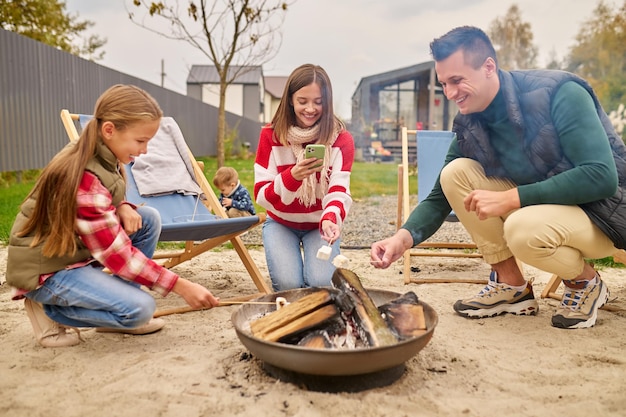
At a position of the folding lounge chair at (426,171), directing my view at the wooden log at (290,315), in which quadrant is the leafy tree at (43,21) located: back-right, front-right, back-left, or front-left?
back-right

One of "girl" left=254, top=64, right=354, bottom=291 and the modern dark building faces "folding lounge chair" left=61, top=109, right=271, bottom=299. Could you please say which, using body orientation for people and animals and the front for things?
the modern dark building

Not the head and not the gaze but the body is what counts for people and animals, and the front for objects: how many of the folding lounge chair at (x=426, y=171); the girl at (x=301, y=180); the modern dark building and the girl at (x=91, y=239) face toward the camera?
3

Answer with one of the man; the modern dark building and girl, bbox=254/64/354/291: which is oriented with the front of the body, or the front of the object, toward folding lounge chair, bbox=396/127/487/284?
the modern dark building

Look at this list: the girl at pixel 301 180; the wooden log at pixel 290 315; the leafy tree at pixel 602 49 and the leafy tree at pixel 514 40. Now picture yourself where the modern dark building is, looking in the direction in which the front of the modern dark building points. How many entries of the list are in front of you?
2

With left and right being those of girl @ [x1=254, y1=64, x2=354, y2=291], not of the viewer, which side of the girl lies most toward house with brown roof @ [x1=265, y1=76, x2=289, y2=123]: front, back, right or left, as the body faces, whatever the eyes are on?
back

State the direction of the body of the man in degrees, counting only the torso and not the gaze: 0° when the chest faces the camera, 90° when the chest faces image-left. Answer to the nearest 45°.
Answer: approximately 45°

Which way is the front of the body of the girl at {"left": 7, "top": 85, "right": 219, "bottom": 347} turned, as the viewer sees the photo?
to the viewer's right

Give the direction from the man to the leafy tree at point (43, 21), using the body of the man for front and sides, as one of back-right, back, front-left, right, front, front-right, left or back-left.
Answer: right

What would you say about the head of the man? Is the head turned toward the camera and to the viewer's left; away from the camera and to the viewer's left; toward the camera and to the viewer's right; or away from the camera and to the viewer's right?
toward the camera and to the viewer's left

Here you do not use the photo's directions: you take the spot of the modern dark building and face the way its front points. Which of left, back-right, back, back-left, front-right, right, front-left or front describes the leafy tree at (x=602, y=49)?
back-left

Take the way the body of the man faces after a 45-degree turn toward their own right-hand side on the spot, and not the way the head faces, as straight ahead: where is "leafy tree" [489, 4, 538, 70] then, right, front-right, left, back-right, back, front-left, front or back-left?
right

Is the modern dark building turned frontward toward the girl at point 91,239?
yes
